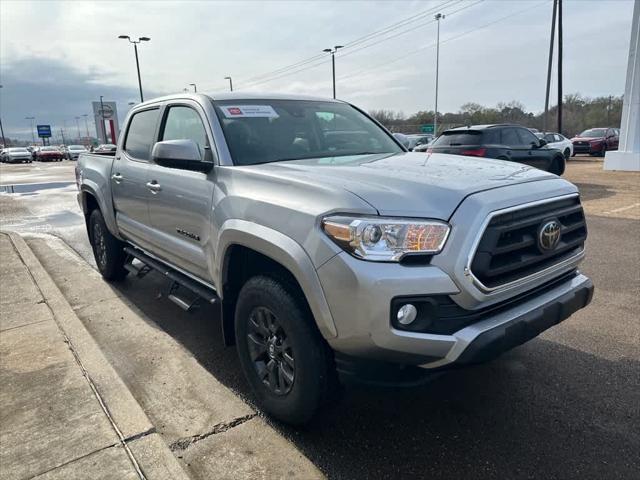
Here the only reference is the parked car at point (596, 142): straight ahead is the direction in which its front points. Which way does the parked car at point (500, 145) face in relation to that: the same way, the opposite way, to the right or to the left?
the opposite way

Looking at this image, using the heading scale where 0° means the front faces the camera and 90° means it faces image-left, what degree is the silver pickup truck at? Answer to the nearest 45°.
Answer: approximately 315°

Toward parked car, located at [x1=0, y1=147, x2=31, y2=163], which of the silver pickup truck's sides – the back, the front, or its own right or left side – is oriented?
back

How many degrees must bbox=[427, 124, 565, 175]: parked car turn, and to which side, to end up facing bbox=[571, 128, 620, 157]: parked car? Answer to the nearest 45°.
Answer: approximately 45° to its left

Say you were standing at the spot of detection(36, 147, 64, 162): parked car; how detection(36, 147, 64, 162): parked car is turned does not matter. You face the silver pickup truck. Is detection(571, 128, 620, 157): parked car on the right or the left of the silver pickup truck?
left

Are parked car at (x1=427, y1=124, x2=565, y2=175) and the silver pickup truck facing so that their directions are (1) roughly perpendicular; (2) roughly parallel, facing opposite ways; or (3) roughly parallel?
roughly perpendicular

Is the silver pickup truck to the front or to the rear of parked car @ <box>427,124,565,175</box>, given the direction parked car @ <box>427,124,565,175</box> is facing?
to the rear

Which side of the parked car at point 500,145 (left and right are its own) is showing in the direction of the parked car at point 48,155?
left

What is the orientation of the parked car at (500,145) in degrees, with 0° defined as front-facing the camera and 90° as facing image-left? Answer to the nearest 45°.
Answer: approximately 225°

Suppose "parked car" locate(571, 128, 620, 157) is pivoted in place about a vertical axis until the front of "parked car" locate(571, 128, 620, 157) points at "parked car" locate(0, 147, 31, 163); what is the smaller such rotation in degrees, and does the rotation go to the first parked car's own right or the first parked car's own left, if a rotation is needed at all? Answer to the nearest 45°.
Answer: approximately 45° to the first parked car's own right

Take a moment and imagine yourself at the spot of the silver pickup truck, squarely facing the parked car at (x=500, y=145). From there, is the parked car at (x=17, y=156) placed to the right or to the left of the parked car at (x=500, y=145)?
left

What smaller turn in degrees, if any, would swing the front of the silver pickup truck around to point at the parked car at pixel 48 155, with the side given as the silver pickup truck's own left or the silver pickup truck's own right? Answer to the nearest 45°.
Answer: approximately 180°
